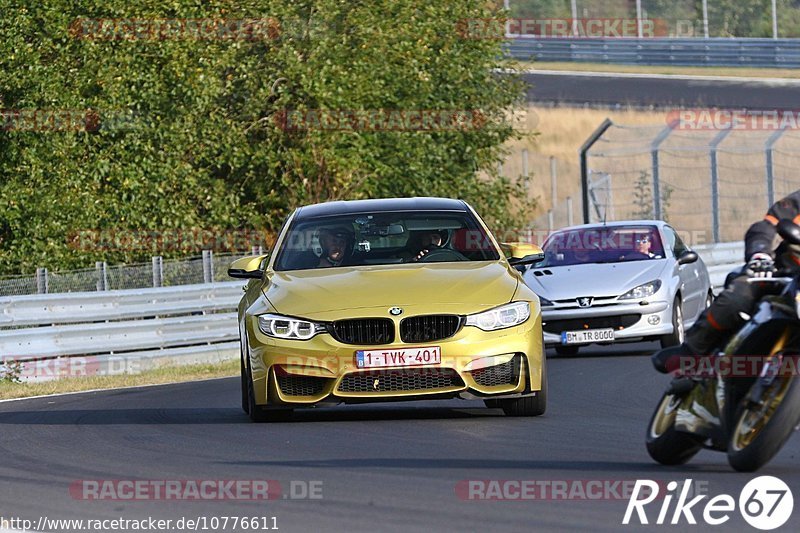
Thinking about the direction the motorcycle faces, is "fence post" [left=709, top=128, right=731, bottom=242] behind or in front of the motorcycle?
behind

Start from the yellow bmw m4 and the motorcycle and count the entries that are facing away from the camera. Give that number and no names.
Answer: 0

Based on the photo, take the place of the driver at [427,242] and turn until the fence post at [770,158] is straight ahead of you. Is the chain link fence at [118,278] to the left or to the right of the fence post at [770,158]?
left

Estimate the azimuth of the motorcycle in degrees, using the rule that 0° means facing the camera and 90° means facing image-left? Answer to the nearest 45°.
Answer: approximately 315°

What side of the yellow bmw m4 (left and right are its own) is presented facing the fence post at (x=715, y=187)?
back

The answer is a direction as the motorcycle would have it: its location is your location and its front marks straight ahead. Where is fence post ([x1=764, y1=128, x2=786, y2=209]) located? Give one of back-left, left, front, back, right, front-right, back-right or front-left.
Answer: back-left

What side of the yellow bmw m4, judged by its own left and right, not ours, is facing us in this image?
front

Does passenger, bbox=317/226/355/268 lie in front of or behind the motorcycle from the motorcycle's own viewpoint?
behind

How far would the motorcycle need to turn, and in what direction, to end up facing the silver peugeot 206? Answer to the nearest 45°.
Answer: approximately 135° to its left

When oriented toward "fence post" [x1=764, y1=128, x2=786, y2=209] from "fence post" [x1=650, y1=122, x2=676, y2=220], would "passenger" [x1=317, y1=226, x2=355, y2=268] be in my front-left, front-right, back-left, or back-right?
back-right

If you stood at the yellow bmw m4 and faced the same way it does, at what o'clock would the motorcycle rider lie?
The motorcycle rider is roughly at 11 o'clock from the yellow bmw m4.

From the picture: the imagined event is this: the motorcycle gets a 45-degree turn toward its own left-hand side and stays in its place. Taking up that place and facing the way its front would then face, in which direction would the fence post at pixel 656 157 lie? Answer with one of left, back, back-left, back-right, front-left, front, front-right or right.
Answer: left

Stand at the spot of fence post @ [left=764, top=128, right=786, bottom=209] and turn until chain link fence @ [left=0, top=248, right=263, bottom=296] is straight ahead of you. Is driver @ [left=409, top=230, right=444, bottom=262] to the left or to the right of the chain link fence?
left

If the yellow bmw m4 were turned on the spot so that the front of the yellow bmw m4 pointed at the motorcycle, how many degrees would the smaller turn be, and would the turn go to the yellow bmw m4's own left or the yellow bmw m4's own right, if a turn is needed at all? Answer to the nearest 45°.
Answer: approximately 45° to the yellow bmw m4's own left
